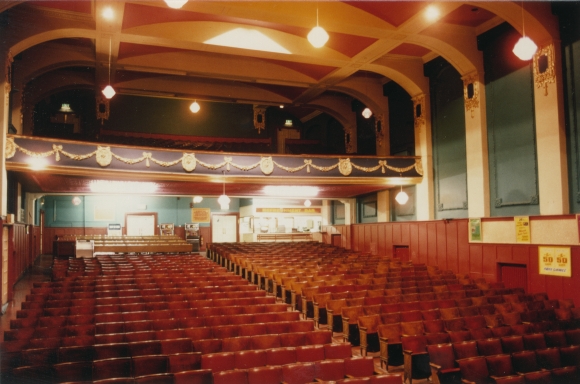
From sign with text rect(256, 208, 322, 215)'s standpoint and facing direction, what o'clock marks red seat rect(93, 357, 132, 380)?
The red seat is roughly at 12 o'clock from the sign with text.

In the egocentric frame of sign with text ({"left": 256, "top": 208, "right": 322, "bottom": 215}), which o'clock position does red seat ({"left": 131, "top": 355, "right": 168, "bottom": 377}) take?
The red seat is roughly at 12 o'clock from the sign with text.

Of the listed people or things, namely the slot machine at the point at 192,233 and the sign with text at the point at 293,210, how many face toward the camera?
2

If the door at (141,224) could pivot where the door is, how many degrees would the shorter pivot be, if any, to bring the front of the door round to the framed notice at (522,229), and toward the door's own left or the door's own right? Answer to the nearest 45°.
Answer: approximately 45° to the door's own left
